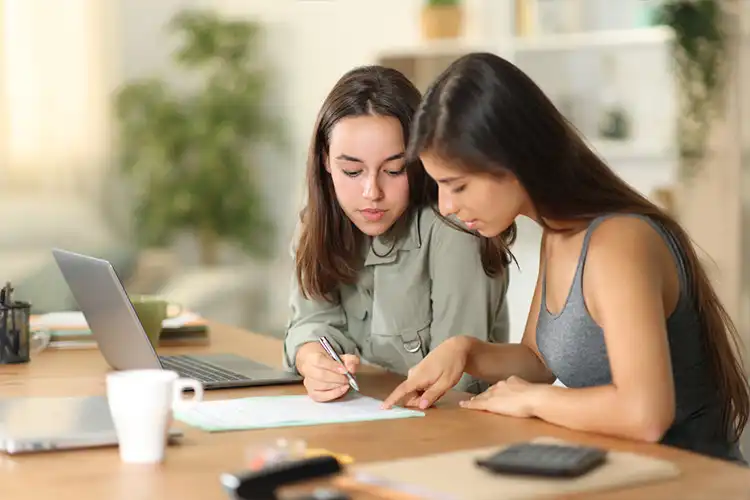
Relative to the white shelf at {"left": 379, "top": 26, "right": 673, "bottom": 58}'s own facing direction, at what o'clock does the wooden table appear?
The wooden table is roughly at 12 o'clock from the white shelf.

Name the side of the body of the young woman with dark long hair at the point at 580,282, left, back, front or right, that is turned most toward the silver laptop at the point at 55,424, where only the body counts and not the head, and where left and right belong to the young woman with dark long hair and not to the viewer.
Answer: front

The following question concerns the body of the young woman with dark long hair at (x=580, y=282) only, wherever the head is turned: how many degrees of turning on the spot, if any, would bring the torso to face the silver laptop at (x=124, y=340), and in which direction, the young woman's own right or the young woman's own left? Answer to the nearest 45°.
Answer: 0° — they already face it

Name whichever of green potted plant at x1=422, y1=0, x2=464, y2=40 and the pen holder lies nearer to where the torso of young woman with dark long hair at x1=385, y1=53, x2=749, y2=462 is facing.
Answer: the pen holder

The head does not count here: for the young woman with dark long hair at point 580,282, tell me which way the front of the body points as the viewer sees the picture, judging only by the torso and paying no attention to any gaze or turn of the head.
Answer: to the viewer's left

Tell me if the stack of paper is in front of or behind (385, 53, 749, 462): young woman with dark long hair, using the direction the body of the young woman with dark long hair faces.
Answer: in front

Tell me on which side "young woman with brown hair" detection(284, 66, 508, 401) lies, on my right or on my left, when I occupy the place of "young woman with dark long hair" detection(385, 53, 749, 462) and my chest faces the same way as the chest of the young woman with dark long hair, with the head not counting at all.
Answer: on my right

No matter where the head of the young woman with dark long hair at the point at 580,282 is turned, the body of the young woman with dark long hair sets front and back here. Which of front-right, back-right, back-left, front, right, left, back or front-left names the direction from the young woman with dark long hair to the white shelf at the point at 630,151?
right
